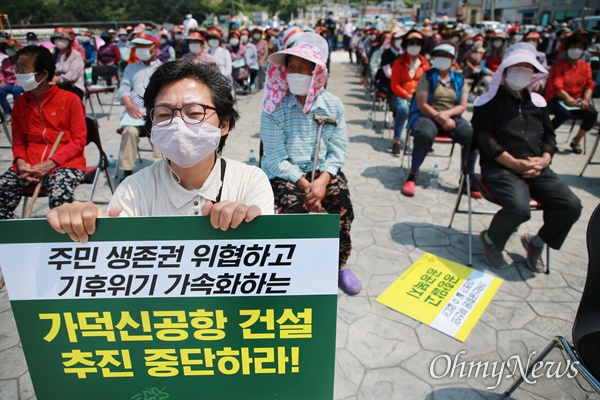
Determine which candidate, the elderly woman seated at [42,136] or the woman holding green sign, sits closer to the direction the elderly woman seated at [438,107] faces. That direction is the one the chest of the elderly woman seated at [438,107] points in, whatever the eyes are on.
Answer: the woman holding green sign

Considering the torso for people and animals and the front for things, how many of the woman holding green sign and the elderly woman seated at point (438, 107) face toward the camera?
2

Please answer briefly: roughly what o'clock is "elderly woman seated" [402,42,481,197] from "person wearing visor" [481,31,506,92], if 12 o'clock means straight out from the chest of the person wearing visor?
The elderly woman seated is roughly at 12 o'clock from the person wearing visor.
